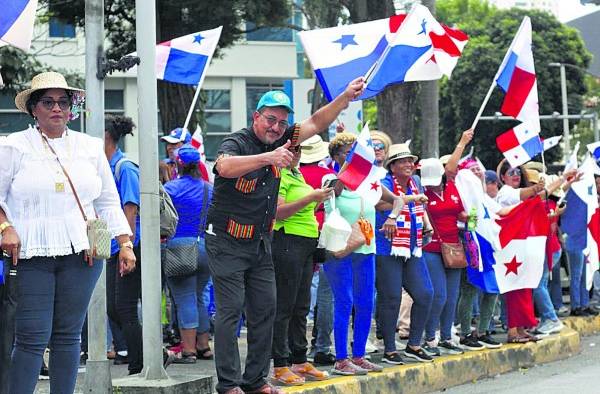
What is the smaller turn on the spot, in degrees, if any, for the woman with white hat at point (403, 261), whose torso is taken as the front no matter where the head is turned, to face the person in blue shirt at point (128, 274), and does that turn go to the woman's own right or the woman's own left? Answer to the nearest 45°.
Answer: approximately 90° to the woman's own right

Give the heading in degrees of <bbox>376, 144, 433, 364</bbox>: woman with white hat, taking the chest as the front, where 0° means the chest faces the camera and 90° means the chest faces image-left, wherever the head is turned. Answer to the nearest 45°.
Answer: approximately 315°

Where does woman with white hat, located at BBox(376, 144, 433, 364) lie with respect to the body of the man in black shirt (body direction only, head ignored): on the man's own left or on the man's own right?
on the man's own left

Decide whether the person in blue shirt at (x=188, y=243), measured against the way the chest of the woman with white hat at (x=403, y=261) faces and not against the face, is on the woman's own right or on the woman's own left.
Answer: on the woman's own right

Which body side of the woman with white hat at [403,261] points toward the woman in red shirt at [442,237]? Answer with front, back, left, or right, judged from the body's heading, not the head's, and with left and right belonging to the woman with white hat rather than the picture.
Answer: left

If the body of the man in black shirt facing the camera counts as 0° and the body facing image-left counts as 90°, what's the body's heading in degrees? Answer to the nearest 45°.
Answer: approximately 315°

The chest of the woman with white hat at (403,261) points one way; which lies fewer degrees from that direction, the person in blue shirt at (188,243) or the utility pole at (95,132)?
the utility pole

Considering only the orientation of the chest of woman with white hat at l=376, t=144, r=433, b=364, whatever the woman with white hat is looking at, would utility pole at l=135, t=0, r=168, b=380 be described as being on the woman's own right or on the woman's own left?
on the woman's own right

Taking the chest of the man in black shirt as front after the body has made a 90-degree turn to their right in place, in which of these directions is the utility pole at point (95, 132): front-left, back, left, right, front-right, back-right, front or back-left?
front-right

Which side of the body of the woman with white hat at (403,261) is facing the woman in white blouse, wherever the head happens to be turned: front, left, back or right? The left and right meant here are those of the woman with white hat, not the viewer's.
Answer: right

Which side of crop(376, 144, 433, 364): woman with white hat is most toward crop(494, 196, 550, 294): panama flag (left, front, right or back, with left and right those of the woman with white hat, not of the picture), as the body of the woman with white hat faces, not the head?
left

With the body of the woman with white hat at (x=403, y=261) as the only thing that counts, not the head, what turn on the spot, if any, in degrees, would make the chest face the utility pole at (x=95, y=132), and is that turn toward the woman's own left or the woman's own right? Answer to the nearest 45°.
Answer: approximately 90° to the woman's own right
